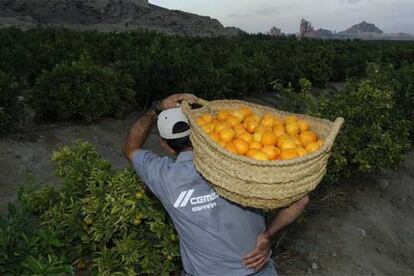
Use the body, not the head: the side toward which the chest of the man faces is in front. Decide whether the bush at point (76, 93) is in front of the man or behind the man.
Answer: in front

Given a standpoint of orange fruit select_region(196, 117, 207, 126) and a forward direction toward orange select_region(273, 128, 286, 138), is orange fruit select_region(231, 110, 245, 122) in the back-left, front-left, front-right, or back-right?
front-left

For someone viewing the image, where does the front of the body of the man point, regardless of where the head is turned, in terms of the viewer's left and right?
facing away from the viewer

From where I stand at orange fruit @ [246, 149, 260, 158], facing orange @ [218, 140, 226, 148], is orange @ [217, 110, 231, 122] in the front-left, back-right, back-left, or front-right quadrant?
front-right
